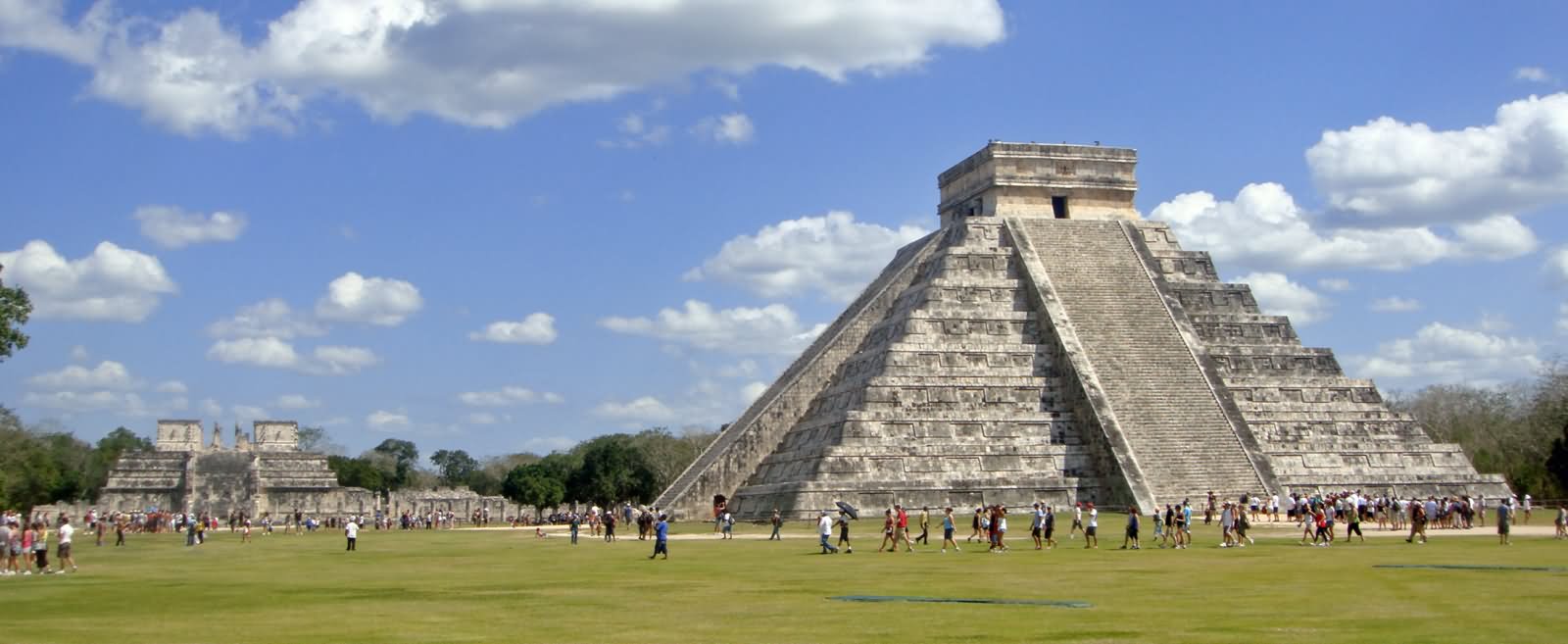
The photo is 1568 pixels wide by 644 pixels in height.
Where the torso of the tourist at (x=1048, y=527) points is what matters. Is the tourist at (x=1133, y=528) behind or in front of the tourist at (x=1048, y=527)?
behind

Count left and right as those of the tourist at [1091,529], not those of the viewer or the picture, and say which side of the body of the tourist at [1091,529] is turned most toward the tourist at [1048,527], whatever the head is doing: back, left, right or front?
front

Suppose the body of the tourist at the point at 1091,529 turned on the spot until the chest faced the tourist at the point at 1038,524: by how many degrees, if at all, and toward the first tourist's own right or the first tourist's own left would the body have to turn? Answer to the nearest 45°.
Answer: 0° — they already face them

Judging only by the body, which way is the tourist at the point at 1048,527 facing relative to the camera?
to the viewer's left
